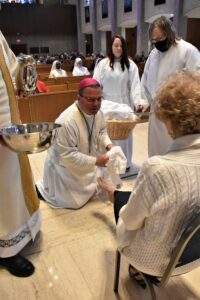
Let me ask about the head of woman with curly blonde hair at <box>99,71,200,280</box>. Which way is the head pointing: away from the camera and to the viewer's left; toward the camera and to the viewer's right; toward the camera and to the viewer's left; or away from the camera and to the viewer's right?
away from the camera and to the viewer's left

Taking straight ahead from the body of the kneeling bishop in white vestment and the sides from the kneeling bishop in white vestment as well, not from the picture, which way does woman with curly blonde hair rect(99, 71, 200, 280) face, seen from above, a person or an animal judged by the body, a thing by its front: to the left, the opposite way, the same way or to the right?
the opposite way

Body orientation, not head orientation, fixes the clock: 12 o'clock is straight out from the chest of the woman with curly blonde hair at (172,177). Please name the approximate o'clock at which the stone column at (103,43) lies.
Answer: The stone column is roughly at 1 o'clock from the woman with curly blonde hair.

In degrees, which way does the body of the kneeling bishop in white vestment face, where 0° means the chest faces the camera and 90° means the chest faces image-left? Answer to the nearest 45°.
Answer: approximately 315°

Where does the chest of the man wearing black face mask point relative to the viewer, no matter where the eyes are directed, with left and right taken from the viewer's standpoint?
facing the viewer and to the left of the viewer

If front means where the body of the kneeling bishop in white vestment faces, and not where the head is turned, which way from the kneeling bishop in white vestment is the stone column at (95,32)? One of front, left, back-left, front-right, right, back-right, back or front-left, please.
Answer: back-left

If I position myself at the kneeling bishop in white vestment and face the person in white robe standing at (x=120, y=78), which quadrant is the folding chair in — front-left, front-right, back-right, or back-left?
back-right

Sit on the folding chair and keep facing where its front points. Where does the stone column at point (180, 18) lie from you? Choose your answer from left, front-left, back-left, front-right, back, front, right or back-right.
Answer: front-right

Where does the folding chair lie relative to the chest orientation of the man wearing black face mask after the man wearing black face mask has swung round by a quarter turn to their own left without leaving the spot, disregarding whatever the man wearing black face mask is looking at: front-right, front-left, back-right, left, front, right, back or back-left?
front-right

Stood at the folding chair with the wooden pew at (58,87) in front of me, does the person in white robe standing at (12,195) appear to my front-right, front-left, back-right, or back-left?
front-left

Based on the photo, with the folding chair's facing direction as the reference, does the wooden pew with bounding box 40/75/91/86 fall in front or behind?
in front

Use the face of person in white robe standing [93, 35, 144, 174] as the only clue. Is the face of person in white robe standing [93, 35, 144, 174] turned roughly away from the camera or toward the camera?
toward the camera

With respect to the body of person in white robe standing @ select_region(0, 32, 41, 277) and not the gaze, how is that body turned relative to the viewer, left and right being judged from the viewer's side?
facing to the right of the viewer

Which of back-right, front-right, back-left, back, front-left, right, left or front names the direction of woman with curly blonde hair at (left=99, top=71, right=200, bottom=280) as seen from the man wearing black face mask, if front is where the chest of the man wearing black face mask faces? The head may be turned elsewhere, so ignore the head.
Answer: front-left

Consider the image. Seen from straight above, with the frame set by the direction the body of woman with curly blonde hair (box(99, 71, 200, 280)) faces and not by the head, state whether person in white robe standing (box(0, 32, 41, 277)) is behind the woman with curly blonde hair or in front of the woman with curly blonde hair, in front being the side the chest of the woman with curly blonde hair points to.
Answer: in front
